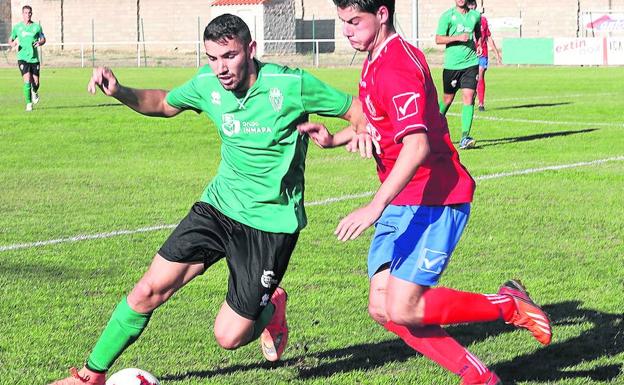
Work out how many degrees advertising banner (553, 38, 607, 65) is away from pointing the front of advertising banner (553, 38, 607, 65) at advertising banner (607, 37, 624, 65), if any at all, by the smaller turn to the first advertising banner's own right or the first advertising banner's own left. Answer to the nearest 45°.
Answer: approximately 45° to the first advertising banner's own left

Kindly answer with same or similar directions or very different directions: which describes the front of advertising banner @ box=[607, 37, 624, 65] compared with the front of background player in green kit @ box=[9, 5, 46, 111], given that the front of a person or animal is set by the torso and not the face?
same or similar directions

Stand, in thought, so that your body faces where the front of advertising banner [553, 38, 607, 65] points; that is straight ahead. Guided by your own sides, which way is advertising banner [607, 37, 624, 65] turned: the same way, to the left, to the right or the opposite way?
the same way

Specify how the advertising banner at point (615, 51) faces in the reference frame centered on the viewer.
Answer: facing the viewer

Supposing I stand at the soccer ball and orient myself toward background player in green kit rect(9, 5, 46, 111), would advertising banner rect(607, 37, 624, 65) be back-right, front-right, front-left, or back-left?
front-right

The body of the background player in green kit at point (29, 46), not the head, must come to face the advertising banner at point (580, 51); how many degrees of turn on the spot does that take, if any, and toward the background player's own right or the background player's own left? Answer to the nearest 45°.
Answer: approximately 135° to the background player's own left

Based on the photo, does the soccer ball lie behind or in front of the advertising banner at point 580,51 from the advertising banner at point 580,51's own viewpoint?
in front

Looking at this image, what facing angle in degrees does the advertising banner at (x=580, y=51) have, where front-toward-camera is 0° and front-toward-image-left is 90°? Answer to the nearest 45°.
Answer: approximately 0°

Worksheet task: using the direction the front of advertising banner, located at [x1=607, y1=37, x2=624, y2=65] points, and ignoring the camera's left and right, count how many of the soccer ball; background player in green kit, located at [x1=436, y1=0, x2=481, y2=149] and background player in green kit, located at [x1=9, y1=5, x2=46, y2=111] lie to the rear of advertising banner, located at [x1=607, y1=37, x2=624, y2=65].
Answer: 0

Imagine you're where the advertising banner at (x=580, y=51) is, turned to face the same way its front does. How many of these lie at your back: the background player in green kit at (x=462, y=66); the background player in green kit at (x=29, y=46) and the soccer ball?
0

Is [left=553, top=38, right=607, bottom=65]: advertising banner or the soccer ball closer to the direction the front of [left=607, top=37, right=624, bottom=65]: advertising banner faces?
the soccer ball

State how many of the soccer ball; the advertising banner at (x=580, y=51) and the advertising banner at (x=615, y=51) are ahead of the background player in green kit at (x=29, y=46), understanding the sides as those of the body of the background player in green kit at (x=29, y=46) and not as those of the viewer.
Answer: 1

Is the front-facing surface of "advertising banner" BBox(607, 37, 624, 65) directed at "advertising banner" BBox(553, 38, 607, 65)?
no

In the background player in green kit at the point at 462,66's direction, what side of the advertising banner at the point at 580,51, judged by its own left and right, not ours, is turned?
front

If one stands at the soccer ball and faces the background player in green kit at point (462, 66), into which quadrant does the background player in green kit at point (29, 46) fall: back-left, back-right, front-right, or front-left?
front-left

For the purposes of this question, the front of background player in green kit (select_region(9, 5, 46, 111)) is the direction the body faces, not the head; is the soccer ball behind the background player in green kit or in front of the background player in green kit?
in front

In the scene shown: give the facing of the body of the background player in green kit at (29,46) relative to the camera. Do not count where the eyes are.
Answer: toward the camera
